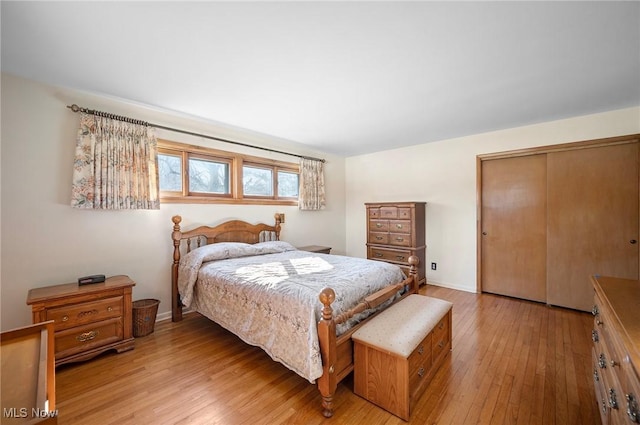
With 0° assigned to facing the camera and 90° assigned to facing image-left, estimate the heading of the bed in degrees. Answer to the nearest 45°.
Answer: approximately 315°

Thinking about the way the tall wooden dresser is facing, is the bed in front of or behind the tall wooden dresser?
in front

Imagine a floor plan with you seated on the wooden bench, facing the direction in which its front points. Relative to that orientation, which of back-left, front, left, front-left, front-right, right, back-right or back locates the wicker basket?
back-right

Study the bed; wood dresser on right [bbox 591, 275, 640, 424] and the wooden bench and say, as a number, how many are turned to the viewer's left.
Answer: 1

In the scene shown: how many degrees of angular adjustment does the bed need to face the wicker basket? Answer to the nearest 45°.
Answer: approximately 135° to its right

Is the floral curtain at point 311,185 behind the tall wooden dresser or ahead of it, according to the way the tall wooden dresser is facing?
ahead

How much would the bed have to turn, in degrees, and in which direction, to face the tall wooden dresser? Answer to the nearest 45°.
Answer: approximately 90° to its left

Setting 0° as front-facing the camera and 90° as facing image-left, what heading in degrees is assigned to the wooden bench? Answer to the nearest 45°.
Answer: approximately 315°

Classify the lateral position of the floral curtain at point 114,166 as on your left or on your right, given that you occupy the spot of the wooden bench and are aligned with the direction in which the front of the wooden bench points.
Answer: on your right

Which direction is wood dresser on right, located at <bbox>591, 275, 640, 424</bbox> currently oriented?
to the viewer's left

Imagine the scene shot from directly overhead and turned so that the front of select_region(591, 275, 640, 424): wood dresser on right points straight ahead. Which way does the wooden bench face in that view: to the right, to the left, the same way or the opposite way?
the opposite way

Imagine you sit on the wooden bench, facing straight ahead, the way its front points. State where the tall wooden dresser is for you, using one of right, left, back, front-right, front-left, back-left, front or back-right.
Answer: back-left

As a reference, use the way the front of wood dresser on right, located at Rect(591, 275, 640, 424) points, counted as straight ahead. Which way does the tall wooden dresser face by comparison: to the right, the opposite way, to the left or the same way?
to the left

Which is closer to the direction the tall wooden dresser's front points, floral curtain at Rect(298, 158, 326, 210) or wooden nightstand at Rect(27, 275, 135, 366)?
the wooden nightstand
